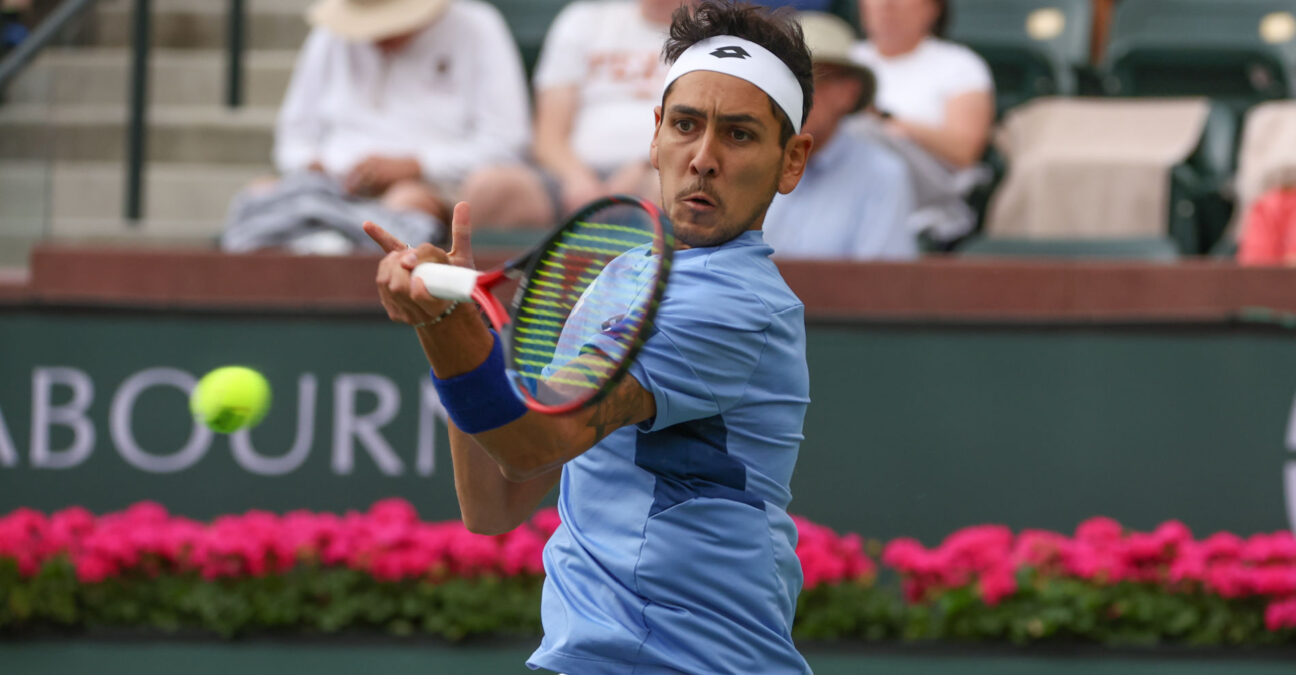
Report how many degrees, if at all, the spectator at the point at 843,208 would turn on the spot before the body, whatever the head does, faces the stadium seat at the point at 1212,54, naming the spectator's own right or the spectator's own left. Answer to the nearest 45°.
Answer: approximately 180°

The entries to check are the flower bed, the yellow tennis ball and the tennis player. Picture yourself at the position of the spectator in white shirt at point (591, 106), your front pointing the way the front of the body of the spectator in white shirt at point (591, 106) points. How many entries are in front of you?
3

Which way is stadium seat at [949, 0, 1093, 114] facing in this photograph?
toward the camera

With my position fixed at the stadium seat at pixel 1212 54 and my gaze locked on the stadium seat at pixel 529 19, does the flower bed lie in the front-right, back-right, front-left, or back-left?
front-left

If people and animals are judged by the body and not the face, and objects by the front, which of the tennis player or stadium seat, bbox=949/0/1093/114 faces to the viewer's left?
the tennis player

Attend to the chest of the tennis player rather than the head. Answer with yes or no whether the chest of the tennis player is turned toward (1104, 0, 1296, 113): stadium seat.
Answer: no

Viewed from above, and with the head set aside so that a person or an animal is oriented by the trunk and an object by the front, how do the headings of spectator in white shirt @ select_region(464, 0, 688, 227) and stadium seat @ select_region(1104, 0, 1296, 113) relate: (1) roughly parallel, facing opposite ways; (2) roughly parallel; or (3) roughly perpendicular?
roughly parallel

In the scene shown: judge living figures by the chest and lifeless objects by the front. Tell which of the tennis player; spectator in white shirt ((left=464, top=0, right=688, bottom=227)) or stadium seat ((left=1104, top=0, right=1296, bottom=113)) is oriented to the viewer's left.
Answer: the tennis player

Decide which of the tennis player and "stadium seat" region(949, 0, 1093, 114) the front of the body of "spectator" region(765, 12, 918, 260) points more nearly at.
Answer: the tennis player

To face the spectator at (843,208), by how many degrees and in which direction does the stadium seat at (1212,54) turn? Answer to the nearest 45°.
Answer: approximately 45° to its right

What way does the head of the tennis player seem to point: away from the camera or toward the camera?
toward the camera

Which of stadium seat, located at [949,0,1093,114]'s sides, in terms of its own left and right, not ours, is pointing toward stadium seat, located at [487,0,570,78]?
right

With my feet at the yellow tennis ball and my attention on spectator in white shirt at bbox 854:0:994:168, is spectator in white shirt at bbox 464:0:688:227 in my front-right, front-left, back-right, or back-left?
front-left

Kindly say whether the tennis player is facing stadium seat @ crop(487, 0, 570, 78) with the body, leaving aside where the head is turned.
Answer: no

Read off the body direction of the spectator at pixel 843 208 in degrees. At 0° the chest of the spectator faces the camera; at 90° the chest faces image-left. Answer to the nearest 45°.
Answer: approximately 45°

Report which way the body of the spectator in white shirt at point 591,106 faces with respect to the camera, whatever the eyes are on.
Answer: toward the camera

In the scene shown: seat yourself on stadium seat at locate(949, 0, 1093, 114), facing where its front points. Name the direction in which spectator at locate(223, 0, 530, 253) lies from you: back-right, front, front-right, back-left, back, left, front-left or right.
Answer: front-right

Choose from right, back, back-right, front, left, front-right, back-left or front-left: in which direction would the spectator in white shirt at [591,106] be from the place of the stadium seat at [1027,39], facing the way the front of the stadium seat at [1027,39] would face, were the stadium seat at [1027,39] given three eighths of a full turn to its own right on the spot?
left

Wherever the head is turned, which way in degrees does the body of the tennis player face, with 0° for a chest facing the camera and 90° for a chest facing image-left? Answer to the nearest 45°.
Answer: approximately 90°

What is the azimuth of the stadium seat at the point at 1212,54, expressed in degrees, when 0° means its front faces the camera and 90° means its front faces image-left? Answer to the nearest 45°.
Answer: approximately 0°

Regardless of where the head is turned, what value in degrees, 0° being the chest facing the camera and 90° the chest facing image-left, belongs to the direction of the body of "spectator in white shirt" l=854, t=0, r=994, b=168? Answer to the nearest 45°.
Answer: approximately 45°
